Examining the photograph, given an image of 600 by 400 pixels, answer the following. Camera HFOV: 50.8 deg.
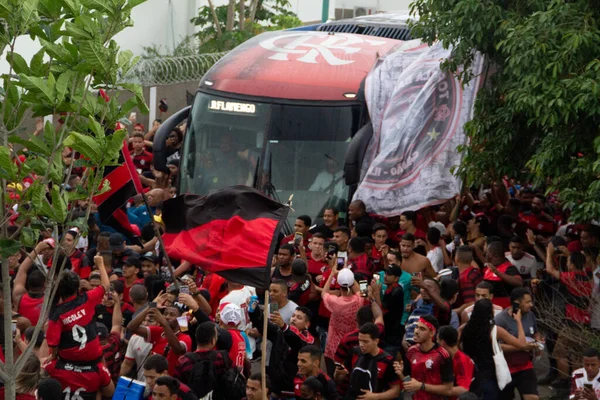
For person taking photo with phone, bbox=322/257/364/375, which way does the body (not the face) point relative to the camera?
away from the camera

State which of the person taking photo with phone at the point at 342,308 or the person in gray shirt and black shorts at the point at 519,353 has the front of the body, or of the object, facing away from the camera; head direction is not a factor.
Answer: the person taking photo with phone at the point at 342,308

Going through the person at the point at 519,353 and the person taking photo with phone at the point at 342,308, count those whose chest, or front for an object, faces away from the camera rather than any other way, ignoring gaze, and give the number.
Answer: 1

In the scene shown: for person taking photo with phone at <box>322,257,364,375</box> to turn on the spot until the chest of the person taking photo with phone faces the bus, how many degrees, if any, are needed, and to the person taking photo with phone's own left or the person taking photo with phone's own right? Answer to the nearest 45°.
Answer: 0° — they already face it

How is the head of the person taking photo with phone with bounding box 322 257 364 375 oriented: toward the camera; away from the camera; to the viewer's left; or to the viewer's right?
away from the camera

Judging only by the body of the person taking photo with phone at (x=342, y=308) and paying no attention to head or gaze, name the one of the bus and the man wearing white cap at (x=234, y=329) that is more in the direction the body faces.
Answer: the bus

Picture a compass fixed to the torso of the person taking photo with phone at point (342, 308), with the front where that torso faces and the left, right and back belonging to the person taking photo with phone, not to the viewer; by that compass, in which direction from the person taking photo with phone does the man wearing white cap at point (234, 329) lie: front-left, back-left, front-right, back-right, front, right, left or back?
back-left

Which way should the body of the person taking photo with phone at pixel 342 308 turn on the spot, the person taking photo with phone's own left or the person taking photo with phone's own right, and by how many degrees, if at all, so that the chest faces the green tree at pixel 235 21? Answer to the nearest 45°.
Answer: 0° — they already face it
